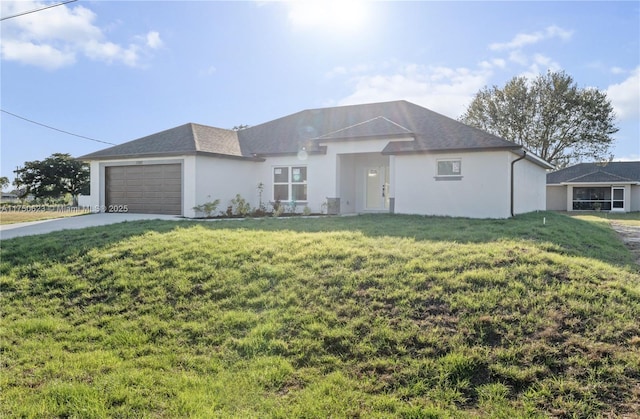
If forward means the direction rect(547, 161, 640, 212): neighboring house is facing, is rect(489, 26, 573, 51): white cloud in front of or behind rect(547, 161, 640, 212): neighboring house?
behind

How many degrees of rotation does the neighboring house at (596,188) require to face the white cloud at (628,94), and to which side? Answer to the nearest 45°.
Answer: approximately 180°

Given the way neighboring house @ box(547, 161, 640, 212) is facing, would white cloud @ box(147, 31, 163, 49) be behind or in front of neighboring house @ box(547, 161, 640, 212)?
behind

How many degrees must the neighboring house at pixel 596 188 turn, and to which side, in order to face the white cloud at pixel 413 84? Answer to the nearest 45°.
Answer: approximately 180°
